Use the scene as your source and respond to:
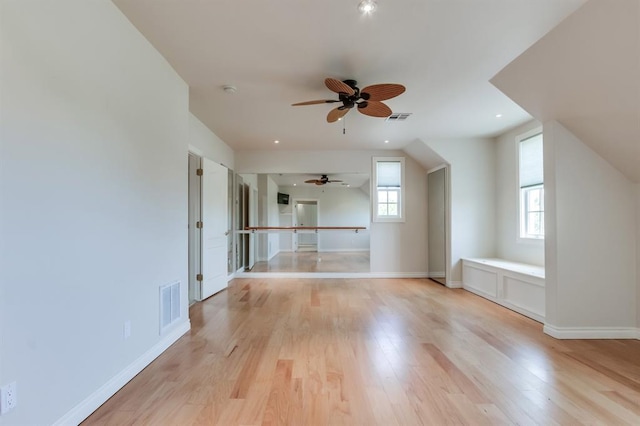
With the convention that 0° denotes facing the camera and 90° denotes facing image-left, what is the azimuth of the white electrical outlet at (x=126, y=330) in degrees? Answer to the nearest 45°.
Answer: approximately 315°

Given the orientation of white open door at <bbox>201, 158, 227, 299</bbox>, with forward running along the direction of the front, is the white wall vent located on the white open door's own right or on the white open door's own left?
on the white open door's own right

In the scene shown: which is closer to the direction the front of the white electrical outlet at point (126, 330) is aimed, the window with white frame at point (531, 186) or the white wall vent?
the window with white frame

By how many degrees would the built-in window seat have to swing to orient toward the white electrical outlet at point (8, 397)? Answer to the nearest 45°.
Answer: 0° — it already faces it

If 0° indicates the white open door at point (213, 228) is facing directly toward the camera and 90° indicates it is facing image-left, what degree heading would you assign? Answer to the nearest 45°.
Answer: approximately 315°

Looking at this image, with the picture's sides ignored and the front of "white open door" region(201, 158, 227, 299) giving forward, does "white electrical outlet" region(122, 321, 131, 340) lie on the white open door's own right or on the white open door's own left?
on the white open door's own right

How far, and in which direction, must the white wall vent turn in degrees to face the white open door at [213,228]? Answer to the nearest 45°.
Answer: approximately 135° to its left

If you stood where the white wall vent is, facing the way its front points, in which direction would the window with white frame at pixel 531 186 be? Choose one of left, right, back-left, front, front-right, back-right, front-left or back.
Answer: front-left

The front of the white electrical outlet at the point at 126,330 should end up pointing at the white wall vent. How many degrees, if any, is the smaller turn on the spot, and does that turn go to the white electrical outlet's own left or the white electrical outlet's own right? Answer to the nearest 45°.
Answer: approximately 90° to the white electrical outlet's own left

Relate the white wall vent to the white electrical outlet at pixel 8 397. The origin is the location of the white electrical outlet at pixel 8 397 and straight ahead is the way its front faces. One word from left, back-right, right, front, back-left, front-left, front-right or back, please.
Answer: left

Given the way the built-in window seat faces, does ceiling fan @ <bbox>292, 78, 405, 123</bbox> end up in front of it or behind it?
in front

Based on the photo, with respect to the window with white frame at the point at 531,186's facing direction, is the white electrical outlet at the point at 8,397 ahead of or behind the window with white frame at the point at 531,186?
ahead

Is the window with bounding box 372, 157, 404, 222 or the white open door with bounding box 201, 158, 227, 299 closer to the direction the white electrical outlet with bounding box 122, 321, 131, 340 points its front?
the window

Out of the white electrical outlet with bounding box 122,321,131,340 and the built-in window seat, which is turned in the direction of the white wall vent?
the built-in window seat

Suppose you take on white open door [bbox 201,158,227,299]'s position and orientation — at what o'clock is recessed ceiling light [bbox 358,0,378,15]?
The recessed ceiling light is roughly at 1 o'clock from the white open door.
